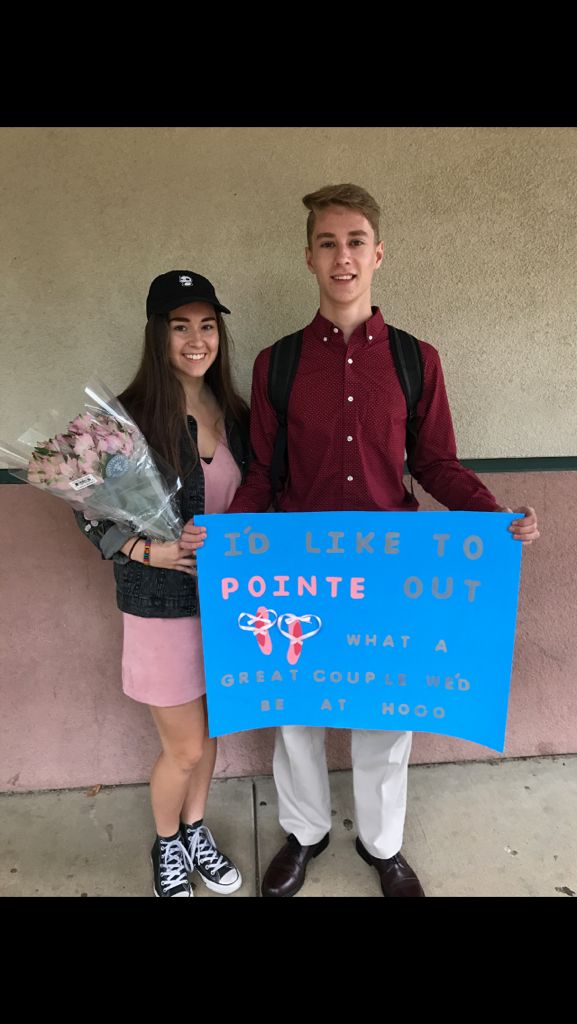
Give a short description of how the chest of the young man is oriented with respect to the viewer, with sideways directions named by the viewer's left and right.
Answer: facing the viewer

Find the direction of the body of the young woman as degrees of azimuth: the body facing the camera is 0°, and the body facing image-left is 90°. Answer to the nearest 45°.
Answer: approximately 315°

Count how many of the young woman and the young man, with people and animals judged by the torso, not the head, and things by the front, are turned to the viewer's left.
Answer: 0
